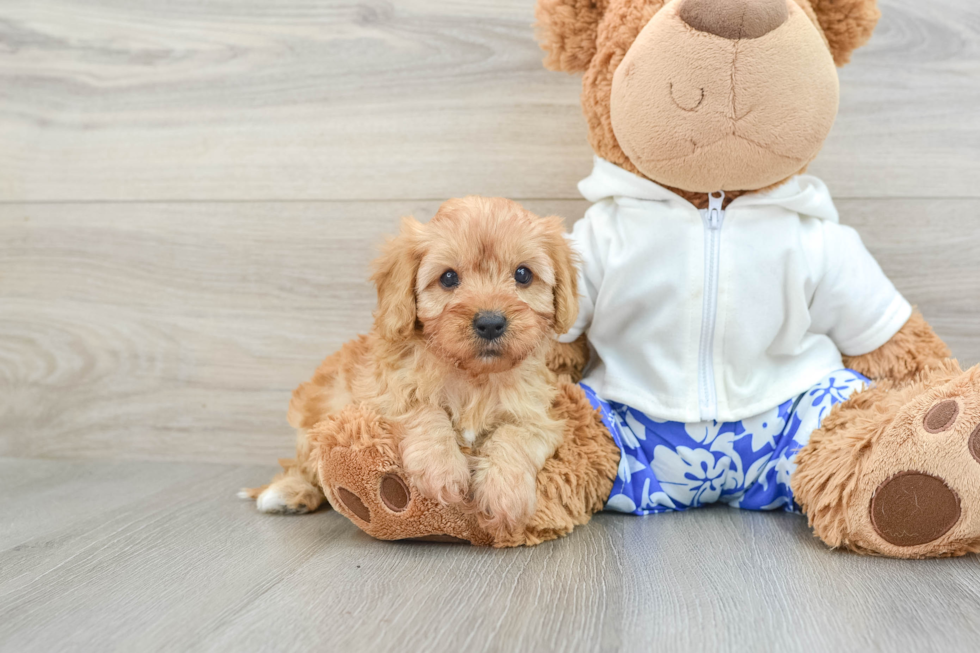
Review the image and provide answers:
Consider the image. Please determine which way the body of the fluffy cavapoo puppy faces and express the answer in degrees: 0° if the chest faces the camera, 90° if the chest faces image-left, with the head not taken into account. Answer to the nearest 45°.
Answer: approximately 315°

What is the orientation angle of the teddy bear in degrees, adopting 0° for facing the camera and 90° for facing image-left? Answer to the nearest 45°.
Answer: approximately 0°
